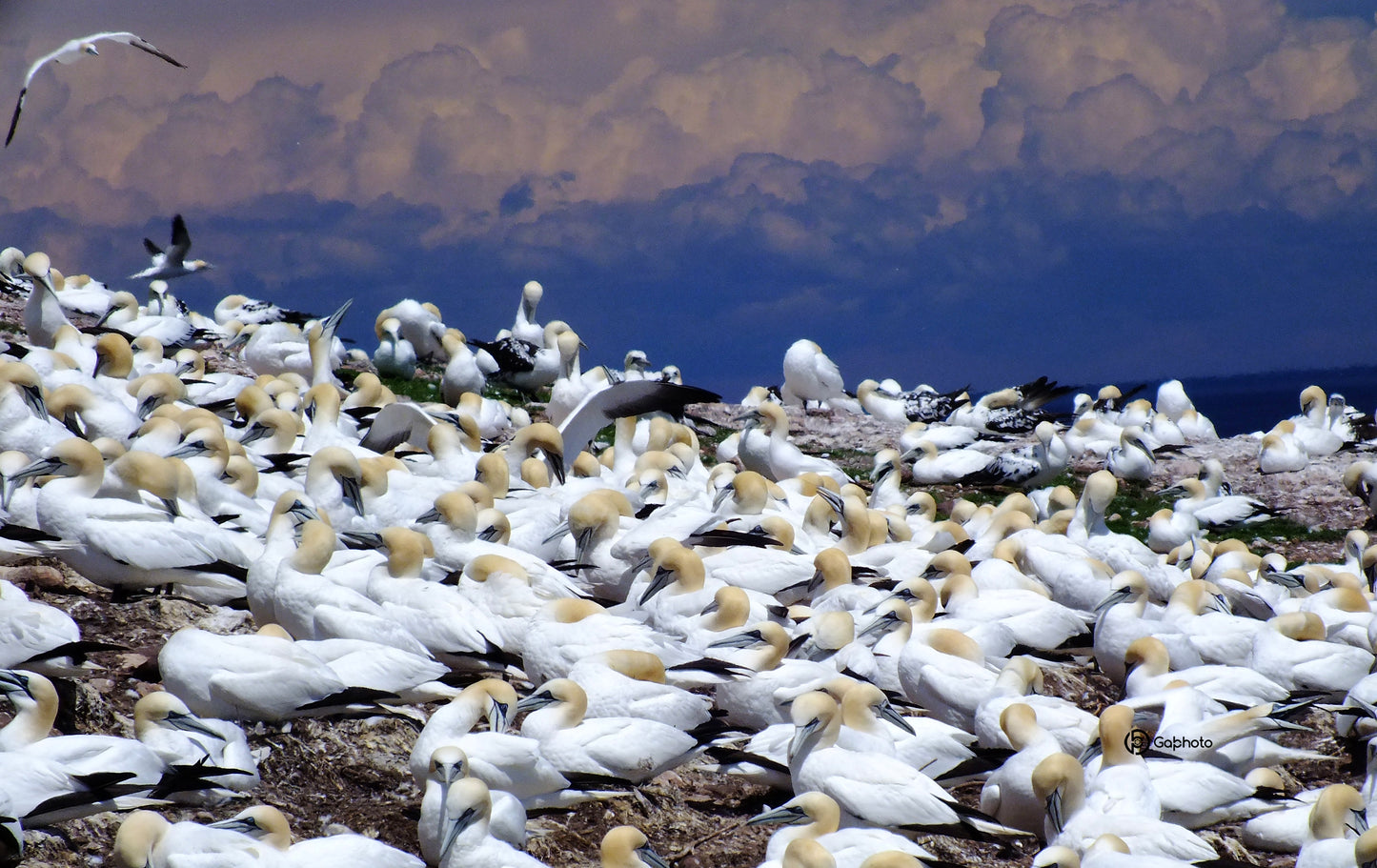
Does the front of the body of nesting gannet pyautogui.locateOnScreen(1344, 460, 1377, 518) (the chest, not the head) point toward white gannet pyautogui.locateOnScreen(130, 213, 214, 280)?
yes

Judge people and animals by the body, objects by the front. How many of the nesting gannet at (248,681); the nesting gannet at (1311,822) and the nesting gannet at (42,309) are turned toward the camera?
1

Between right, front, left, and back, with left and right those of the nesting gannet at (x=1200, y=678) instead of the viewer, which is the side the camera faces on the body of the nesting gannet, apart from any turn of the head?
left

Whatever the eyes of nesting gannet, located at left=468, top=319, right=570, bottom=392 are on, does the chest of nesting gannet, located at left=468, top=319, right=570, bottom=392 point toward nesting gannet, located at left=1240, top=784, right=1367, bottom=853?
no

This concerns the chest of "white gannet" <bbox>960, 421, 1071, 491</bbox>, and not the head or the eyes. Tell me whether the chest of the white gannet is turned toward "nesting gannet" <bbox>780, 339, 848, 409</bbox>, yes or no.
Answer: no

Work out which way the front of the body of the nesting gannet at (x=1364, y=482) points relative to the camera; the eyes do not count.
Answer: to the viewer's left

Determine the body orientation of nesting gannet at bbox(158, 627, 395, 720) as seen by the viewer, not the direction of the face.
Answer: to the viewer's left

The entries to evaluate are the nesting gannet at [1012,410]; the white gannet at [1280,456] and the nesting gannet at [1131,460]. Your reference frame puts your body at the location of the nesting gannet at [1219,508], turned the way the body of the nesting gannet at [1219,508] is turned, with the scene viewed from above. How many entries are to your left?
0

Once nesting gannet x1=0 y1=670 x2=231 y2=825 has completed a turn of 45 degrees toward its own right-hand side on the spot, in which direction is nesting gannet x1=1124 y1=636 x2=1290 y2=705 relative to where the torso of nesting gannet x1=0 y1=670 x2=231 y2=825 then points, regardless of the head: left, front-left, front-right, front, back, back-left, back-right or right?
back-right

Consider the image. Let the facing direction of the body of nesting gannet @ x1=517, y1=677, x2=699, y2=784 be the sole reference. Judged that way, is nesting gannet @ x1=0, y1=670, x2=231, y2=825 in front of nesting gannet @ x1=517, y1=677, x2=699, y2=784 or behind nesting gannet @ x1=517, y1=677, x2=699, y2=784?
in front

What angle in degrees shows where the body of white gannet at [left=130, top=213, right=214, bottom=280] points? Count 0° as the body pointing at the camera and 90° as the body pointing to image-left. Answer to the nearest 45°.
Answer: approximately 270°

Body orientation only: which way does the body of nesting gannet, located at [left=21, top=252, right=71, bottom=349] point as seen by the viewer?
toward the camera

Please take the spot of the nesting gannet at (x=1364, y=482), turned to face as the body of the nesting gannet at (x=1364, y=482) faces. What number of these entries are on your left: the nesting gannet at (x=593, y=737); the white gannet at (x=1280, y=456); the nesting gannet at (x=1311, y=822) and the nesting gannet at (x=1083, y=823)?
3

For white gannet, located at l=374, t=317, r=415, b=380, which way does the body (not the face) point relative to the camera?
toward the camera

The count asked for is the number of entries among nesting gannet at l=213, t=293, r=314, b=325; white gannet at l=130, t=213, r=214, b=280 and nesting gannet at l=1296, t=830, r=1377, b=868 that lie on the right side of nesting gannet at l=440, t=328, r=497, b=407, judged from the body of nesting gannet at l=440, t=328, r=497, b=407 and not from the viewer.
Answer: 2

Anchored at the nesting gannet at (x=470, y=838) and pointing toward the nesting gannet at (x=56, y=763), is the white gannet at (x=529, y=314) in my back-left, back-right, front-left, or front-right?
front-right

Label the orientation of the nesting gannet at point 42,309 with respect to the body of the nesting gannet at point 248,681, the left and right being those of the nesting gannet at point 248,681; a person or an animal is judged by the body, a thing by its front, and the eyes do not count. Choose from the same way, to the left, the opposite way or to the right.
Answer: to the left
